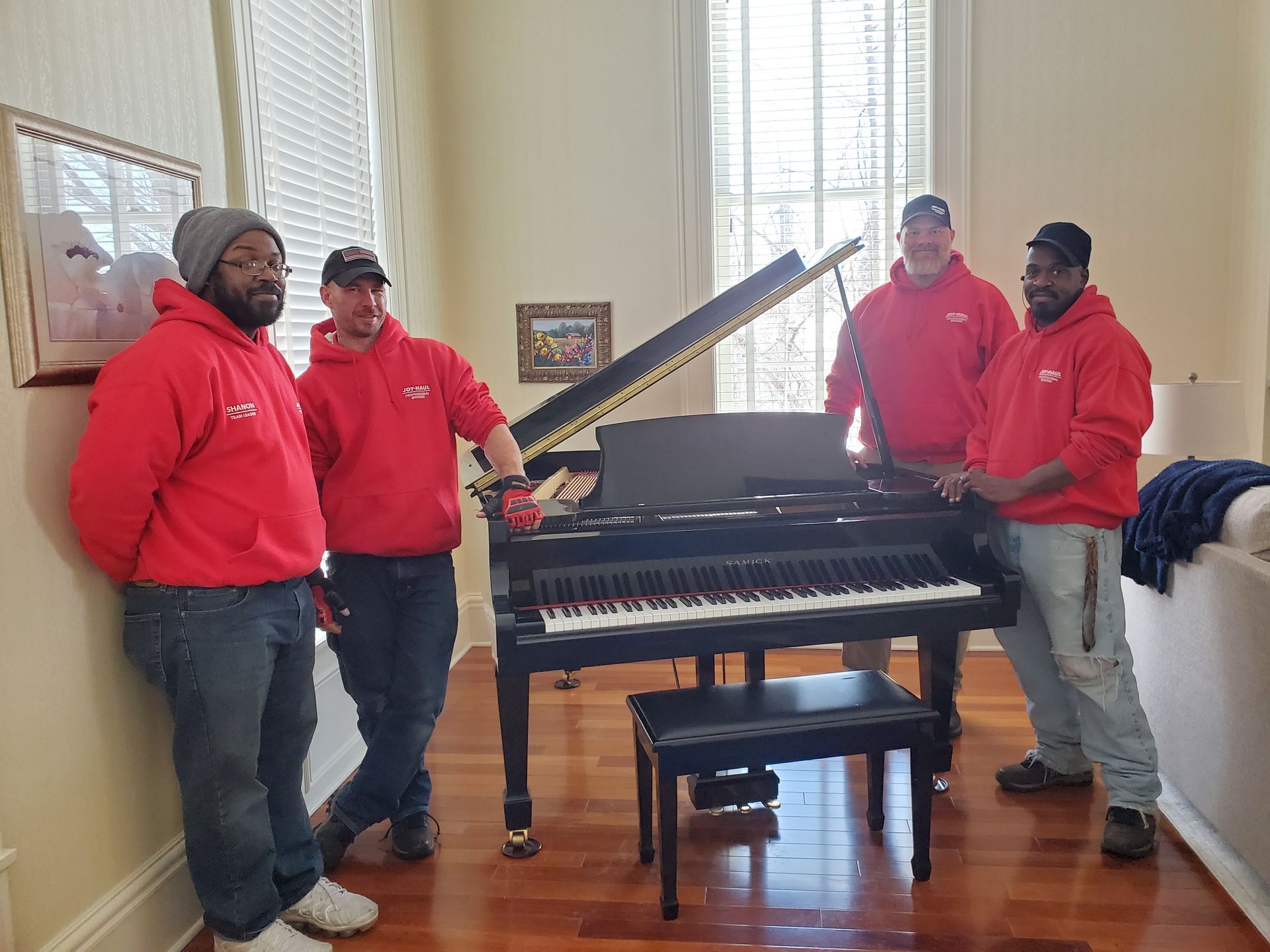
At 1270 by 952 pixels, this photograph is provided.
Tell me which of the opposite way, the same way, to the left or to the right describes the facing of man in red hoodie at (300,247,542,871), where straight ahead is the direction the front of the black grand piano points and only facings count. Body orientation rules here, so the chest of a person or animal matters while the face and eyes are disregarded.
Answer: the same way

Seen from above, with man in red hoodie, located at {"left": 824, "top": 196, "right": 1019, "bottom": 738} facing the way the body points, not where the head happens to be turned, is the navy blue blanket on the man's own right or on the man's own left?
on the man's own left

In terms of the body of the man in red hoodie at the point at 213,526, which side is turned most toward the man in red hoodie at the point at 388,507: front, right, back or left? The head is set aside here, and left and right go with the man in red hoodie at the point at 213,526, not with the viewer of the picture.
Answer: left

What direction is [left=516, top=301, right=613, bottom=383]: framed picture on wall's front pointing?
toward the camera

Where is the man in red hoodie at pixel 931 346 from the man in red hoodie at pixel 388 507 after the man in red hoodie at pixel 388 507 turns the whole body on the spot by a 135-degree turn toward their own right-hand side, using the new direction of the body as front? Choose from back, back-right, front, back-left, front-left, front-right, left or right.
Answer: back-right

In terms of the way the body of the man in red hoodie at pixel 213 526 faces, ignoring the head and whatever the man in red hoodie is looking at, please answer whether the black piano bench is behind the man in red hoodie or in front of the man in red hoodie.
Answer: in front

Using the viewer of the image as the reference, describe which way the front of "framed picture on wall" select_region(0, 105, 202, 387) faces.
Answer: facing the viewer and to the right of the viewer

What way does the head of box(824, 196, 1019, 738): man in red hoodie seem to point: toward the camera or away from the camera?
toward the camera

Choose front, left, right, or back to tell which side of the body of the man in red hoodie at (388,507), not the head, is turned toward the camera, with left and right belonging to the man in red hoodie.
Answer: front

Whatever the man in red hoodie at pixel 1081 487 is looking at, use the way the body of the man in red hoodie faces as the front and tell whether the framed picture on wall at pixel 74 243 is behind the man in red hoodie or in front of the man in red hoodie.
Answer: in front

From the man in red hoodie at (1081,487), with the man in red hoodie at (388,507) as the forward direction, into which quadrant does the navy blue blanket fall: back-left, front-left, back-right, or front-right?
back-right

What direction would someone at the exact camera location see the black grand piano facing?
facing the viewer
